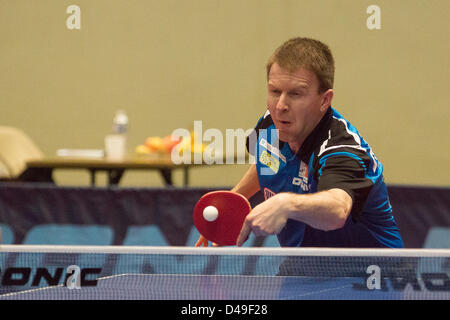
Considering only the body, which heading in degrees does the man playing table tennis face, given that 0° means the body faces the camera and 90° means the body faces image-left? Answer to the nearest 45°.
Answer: approximately 45°

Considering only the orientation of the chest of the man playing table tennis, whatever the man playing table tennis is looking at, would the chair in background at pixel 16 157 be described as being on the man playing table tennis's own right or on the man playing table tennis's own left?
on the man playing table tennis's own right

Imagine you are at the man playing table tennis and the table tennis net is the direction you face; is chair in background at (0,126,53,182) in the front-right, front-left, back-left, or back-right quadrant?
back-right
